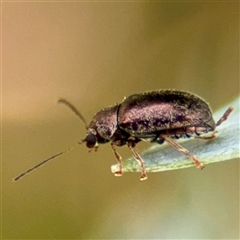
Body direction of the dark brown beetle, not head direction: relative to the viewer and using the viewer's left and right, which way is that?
facing to the left of the viewer
